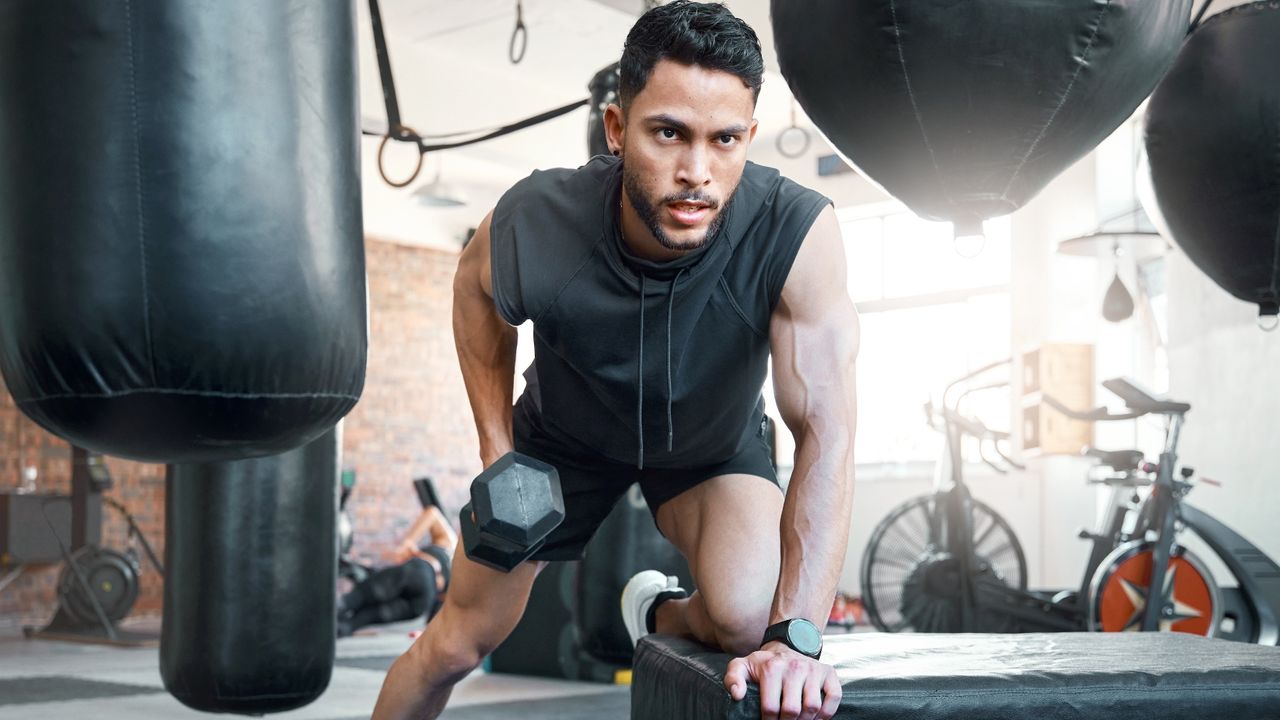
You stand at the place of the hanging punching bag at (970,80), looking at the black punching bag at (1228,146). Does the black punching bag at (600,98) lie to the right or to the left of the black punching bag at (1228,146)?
left

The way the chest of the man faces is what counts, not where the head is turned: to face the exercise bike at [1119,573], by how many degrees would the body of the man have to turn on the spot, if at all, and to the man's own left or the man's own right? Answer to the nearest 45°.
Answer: approximately 135° to the man's own left

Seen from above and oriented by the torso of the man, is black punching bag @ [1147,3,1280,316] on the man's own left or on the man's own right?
on the man's own left

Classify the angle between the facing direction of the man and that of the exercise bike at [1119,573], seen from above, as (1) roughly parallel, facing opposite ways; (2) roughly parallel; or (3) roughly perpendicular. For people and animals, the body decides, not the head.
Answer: roughly perpendicular

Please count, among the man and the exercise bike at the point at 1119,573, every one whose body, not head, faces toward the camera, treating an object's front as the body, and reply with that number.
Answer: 1

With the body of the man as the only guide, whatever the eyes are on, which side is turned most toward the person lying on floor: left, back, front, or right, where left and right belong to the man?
back
